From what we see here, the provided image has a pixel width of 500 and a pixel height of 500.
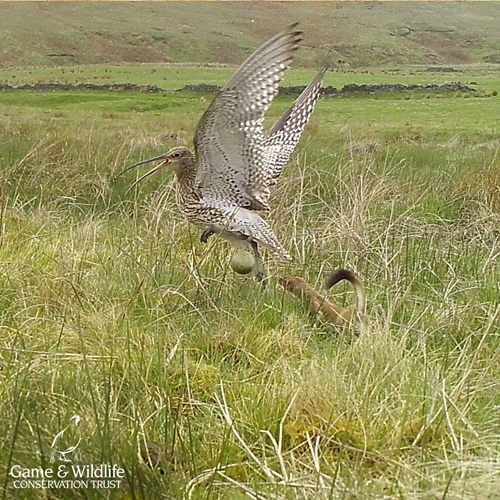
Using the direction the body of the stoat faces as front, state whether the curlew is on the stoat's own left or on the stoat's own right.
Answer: on the stoat's own right

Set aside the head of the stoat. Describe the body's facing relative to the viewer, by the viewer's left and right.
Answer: facing to the left of the viewer

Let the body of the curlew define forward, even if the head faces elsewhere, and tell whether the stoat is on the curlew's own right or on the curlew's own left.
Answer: on the curlew's own left

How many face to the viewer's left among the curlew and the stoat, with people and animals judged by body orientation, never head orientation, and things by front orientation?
2

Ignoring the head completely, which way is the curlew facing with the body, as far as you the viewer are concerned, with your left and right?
facing to the left of the viewer
